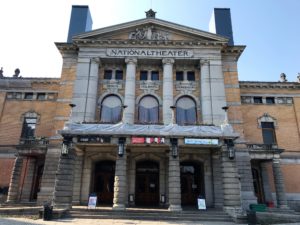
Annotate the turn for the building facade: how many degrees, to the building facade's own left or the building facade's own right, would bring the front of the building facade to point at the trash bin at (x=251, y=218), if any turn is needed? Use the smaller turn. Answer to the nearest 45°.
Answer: approximately 45° to the building facade's own left

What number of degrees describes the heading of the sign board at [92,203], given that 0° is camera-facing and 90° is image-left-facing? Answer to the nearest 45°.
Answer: approximately 0°

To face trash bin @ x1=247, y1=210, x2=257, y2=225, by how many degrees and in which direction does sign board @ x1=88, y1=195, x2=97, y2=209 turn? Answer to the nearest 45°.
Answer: approximately 90° to its left

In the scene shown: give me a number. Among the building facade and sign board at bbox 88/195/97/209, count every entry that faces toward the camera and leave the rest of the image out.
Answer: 2

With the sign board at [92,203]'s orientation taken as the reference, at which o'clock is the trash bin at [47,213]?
The trash bin is roughly at 2 o'clock from the sign board.

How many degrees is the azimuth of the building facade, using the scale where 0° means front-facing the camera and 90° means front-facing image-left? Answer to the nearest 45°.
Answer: approximately 0°
